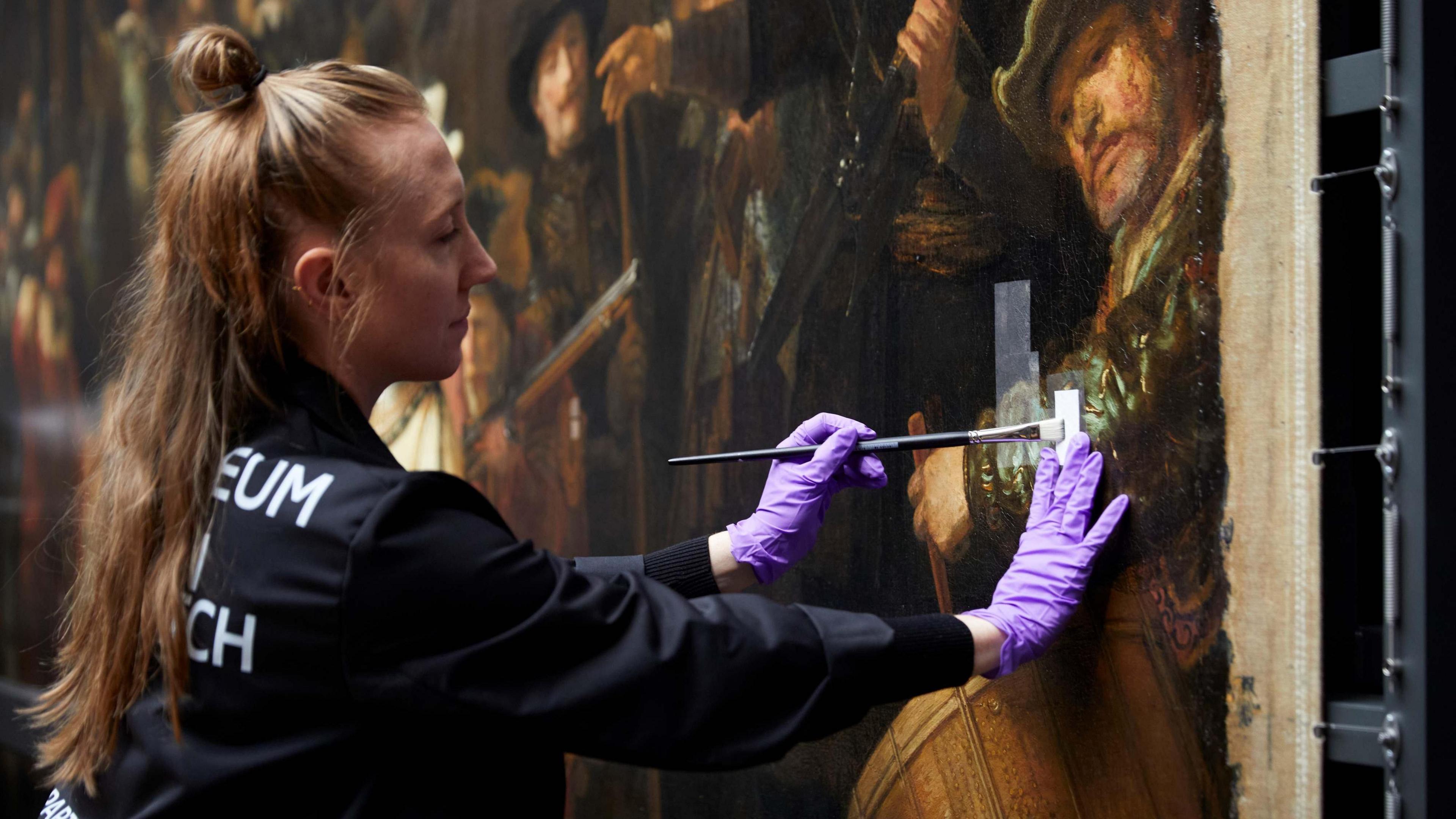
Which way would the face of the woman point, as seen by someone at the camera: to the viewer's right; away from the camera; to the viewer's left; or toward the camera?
to the viewer's right

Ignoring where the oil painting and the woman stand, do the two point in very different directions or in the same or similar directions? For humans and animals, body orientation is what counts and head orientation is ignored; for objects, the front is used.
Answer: very different directions

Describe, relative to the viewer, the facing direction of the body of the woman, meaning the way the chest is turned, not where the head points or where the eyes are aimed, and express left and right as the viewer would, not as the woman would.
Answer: facing away from the viewer and to the right of the viewer

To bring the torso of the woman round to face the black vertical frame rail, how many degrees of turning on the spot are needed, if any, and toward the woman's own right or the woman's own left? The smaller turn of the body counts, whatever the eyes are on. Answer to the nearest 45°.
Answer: approximately 45° to the woman's own right

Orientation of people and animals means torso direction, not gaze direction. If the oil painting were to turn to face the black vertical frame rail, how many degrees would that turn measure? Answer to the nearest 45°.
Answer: approximately 90° to its left

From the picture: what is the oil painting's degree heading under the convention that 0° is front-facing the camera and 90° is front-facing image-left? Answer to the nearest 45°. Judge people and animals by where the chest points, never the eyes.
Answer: approximately 45°
